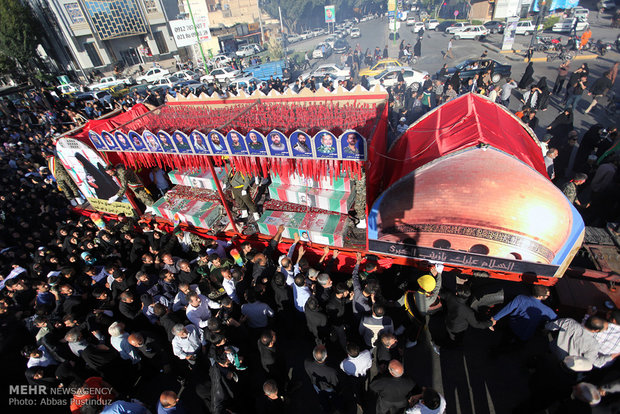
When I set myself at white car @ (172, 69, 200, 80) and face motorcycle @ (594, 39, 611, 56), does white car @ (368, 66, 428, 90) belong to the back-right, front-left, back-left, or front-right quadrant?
front-right

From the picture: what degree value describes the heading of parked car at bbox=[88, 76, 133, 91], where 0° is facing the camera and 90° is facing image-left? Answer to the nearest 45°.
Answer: approximately 90°

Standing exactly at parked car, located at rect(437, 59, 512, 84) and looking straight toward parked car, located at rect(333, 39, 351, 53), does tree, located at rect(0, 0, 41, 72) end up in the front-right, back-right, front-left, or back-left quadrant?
front-left

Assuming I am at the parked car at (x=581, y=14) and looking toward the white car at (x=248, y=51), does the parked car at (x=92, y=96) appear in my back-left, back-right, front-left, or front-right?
front-left

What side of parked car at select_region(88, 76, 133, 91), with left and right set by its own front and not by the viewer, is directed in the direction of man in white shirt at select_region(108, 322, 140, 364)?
left

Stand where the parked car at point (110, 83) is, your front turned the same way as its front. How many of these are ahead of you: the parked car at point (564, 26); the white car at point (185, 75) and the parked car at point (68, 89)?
1

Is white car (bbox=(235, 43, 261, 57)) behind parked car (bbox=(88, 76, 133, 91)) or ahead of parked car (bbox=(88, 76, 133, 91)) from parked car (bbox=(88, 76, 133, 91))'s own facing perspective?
behind

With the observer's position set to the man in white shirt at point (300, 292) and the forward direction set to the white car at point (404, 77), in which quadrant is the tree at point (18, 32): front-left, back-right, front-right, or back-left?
front-left

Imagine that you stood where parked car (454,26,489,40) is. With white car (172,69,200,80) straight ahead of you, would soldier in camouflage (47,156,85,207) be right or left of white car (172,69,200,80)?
left
